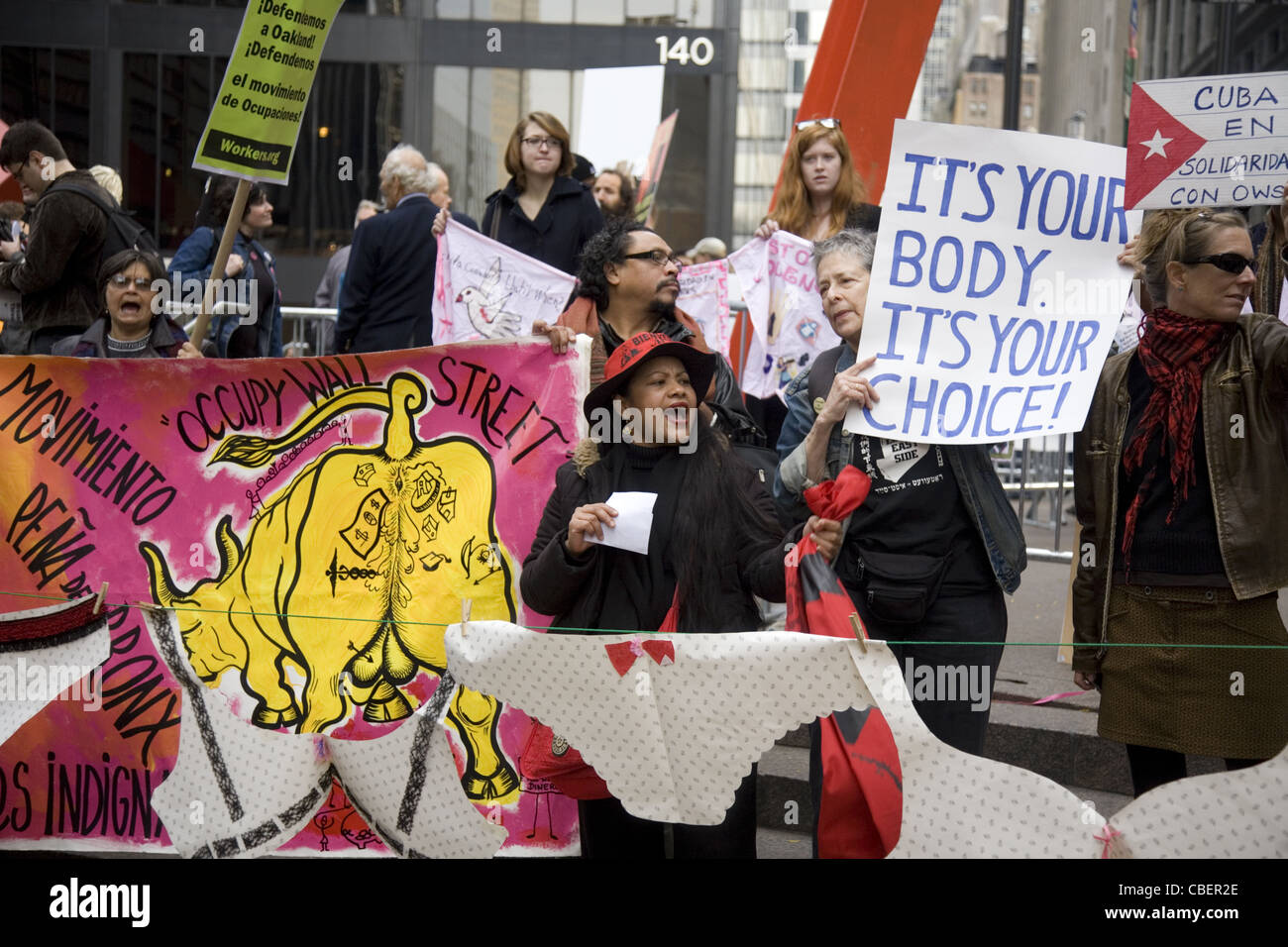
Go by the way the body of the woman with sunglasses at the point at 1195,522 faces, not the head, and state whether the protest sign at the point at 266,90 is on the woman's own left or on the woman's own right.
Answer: on the woman's own right

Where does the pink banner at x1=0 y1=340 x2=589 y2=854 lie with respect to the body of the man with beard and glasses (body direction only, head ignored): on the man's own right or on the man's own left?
on the man's own right

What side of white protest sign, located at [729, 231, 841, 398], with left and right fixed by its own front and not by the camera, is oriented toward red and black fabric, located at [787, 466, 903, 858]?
front

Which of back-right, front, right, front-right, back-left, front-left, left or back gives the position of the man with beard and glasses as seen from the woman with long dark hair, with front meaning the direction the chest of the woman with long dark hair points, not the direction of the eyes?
back

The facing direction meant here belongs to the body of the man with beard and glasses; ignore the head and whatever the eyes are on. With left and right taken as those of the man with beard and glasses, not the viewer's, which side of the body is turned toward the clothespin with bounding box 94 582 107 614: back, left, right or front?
right

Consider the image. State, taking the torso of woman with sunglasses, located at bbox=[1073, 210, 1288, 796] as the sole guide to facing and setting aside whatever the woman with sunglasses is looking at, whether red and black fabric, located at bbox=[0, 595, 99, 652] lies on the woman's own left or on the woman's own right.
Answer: on the woman's own right

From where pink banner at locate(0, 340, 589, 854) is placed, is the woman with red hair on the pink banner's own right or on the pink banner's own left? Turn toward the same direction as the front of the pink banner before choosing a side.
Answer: on the pink banner's own left

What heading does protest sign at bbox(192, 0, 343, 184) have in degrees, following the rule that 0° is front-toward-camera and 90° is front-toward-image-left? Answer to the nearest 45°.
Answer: approximately 0°

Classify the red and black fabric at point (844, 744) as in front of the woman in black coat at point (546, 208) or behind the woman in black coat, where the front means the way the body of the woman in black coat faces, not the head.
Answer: in front
